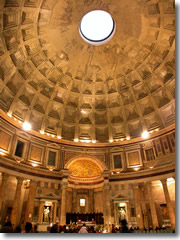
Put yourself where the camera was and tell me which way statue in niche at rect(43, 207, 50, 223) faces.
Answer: facing the viewer

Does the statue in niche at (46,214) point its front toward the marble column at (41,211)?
no

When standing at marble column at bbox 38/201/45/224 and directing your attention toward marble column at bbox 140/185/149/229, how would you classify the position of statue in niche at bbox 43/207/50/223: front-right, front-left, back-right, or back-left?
front-left

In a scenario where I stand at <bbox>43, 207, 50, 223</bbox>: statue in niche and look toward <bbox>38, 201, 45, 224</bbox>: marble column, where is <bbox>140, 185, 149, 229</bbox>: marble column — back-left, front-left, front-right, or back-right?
back-left

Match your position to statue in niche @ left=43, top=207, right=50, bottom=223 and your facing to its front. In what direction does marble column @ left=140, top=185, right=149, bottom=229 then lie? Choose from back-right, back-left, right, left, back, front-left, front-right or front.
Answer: left
